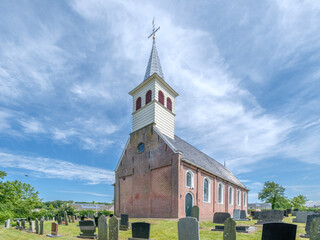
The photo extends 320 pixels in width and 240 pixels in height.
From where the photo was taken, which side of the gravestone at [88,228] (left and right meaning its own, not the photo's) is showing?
front

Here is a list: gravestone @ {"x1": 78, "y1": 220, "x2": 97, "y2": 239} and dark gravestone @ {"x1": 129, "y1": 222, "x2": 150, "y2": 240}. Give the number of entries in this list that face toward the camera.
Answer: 2

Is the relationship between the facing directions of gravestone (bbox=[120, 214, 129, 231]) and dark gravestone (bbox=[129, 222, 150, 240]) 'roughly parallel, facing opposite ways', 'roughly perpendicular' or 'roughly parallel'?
roughly parallel

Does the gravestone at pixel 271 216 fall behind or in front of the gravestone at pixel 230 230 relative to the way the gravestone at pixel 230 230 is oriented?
behind

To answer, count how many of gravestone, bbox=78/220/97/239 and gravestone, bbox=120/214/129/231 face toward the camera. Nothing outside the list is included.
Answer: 2

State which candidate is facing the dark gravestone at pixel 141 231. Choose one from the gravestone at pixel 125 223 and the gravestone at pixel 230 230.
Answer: the gravestone at pixel 125 223

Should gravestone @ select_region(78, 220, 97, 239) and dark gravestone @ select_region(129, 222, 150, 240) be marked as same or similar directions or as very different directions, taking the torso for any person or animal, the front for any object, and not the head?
same or similar directions

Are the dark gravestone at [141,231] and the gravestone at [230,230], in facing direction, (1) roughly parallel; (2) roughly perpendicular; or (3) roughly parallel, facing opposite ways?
roughly parallel

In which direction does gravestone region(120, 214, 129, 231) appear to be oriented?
toward the camera

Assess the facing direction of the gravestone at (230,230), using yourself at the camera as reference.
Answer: facing the viewer
